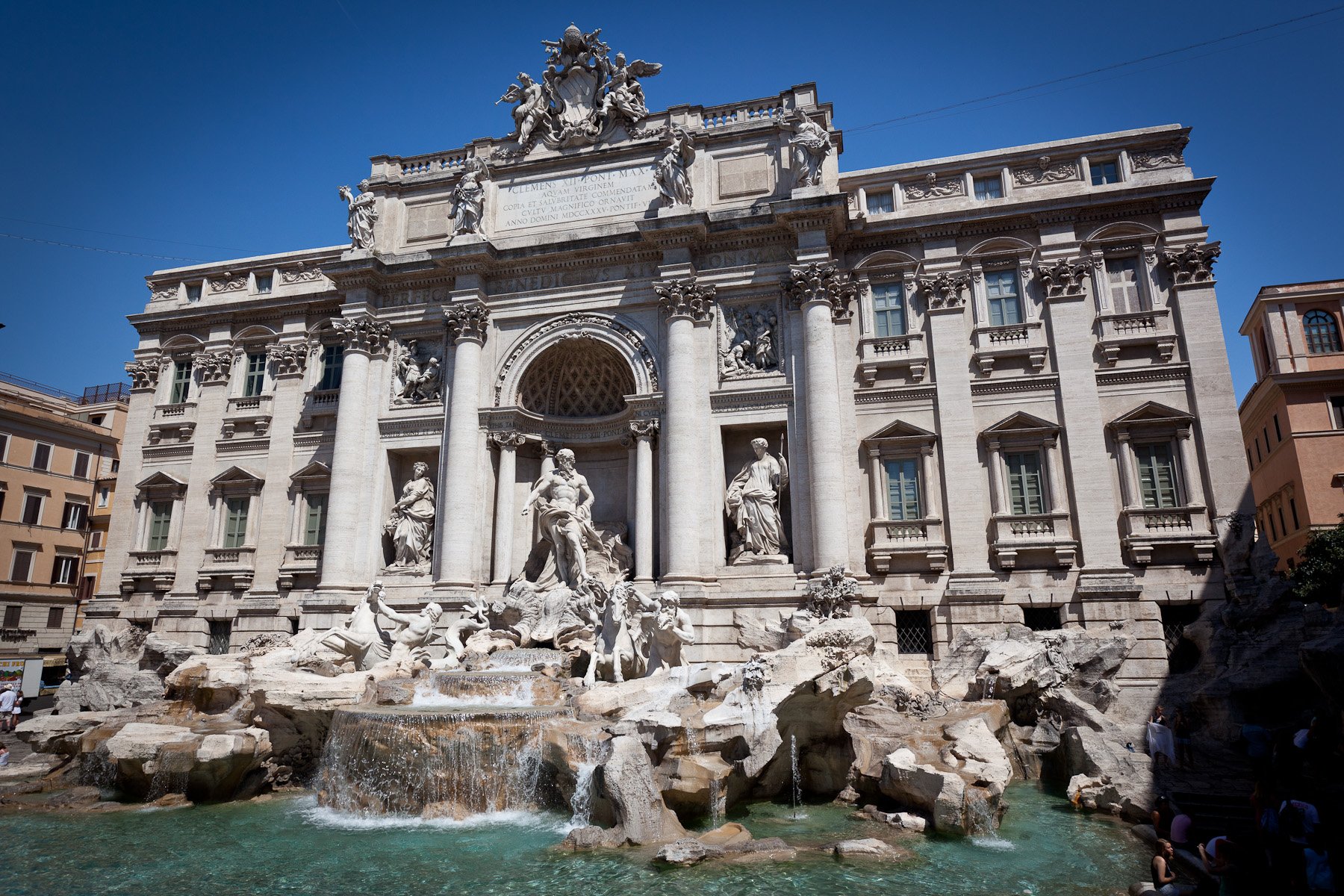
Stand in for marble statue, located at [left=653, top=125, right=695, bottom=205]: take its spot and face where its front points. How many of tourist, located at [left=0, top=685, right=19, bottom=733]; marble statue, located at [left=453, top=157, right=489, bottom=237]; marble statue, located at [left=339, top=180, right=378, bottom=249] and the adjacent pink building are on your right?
3

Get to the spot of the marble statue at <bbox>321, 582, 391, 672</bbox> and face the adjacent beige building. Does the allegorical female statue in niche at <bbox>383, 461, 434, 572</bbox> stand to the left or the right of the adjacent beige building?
right

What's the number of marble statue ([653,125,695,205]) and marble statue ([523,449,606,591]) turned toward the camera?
2

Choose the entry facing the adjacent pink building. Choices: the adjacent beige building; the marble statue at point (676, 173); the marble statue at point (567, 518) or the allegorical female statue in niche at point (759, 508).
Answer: the adjacent beige building

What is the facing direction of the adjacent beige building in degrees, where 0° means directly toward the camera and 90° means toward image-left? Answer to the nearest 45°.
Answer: approximately 315°

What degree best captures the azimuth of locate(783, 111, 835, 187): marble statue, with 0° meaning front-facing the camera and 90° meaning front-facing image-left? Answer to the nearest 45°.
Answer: approximately 0°
